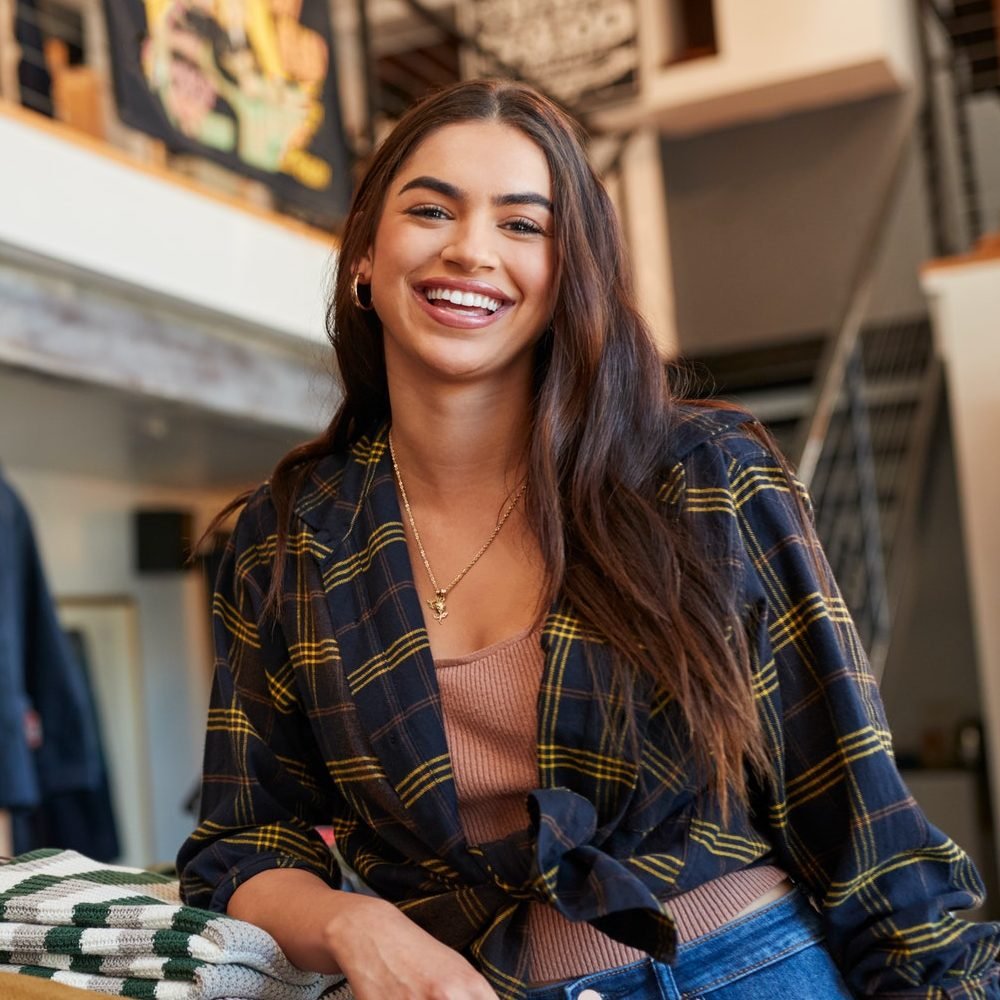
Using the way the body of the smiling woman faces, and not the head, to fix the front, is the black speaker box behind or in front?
behind

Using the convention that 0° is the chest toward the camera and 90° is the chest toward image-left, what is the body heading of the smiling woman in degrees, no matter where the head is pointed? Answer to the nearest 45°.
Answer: approximately 0°

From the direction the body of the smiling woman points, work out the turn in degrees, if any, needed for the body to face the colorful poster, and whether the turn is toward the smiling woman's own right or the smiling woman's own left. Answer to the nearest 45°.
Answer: approximately 180°
